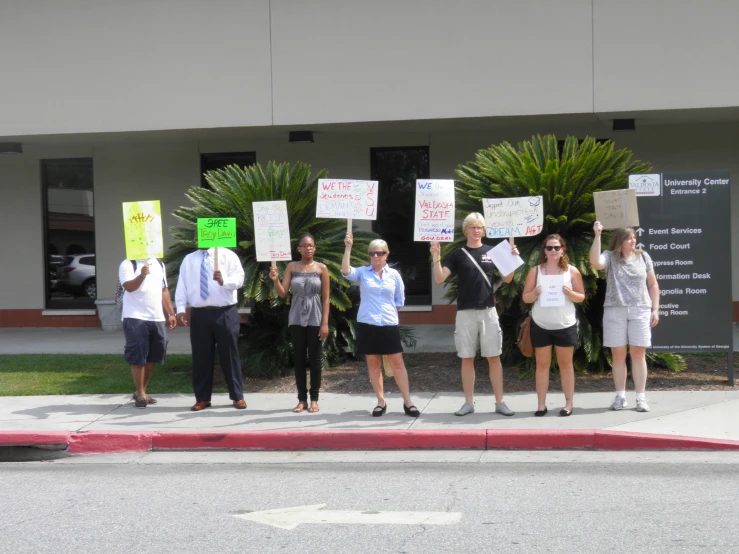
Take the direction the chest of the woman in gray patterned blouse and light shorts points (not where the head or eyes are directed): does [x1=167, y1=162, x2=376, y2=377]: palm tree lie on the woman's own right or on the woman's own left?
on the woman's own right

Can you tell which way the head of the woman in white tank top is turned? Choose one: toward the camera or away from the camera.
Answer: toward the camera

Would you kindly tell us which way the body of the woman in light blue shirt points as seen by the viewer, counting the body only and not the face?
toward the camera

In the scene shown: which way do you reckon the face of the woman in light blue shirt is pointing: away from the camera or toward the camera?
toward the camera

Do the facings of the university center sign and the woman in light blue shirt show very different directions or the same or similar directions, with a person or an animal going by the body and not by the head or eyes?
same or similar directions

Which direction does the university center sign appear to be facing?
toward the camera

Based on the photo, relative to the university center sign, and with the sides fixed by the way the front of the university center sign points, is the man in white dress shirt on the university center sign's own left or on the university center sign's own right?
on the university center sign's own right

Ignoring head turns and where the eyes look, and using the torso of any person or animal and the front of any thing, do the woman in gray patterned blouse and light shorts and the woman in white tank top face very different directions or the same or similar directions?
same or similar directions

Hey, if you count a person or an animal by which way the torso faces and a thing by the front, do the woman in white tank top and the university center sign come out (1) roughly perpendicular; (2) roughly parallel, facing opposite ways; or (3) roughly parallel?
roughly parallel

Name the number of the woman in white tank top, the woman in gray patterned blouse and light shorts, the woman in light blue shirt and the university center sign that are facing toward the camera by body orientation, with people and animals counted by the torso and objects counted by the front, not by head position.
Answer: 4
